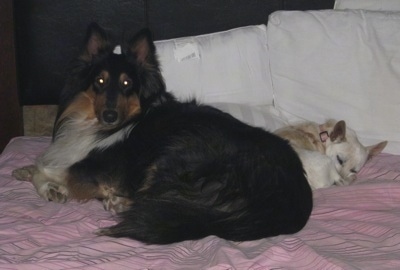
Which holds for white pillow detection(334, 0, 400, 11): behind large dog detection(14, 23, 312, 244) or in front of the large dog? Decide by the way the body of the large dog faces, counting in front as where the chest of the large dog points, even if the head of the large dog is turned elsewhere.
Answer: behind

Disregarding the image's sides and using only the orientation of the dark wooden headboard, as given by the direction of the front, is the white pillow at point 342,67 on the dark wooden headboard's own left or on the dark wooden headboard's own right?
on the dark wooden headboard's own left

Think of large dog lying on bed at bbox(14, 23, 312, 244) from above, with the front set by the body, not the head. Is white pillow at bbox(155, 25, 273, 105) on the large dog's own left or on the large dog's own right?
on the large dog's own right

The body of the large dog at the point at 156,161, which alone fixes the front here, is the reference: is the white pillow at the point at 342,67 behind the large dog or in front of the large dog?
behind

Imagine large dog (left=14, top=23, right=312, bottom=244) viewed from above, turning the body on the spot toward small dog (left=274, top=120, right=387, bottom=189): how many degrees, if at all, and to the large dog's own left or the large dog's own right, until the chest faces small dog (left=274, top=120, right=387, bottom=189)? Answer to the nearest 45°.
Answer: approximately 180°

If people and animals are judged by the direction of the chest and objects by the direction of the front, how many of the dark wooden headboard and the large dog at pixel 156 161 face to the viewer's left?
1

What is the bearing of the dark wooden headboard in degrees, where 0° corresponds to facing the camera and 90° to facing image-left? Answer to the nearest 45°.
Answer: approximately 0°

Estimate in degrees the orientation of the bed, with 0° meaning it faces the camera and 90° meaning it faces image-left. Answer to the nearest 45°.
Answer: approximately 0°

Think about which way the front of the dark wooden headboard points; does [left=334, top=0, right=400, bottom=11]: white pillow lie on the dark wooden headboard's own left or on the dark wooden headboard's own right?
on the dark wooden headboard's own left

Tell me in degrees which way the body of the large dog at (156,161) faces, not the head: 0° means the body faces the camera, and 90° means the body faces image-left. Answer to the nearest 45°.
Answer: approximately 90°
